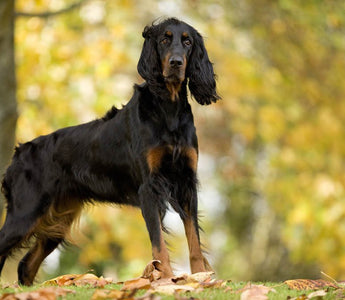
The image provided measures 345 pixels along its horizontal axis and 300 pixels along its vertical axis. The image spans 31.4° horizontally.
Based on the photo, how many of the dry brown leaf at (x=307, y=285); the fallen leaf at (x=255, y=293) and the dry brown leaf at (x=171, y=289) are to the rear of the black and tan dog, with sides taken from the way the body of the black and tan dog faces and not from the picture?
0

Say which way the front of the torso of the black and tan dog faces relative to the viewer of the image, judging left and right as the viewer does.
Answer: facing the viewer and to the right of the viewer

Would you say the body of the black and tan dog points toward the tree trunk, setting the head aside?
no

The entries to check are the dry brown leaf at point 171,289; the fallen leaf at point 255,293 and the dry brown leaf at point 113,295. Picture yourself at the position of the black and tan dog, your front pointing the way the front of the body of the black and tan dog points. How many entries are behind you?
0

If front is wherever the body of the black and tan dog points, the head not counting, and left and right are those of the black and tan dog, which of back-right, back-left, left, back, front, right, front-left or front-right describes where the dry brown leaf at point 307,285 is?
front

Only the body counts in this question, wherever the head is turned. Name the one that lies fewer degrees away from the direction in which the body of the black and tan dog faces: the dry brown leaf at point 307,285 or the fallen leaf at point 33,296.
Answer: the dry brown leaf

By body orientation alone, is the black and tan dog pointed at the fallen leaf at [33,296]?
no

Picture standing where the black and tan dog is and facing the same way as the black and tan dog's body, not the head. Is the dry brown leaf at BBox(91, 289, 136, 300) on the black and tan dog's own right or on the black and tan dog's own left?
on the black and tan dog's own right
